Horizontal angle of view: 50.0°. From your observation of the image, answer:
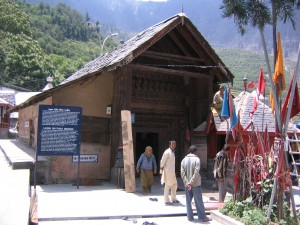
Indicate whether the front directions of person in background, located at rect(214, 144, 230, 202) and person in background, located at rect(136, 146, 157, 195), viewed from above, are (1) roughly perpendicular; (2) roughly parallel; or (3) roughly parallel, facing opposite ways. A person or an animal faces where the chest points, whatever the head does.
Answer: roughly perpendicular

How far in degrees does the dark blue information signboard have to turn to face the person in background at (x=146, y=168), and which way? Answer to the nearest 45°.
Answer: approximately 90° to its left

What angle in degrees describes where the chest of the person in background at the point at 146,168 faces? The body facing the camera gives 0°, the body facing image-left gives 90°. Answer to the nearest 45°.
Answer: approximately 0°

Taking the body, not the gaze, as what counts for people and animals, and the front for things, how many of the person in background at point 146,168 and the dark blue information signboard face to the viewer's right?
0

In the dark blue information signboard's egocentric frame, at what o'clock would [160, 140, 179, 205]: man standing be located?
The man standing is roughly at 10 o'clock from the dark blue information signboard.

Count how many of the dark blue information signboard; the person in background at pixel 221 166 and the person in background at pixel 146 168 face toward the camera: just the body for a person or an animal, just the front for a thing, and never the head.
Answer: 2

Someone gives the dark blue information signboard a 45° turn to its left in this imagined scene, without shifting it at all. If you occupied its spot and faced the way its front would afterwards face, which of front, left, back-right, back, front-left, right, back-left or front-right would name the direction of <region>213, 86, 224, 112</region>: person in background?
front-left

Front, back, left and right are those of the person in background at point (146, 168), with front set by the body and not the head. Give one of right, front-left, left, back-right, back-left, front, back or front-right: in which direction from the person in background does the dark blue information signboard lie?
right
